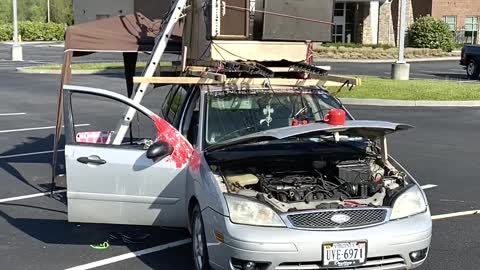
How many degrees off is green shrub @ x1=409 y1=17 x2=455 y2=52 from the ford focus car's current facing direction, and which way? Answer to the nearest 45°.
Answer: approximately 135° to its left

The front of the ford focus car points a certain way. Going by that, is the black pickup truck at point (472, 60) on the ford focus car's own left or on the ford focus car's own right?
on the ford focus car's own left

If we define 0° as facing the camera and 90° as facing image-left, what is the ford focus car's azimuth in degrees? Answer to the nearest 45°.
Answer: approximately 315°
